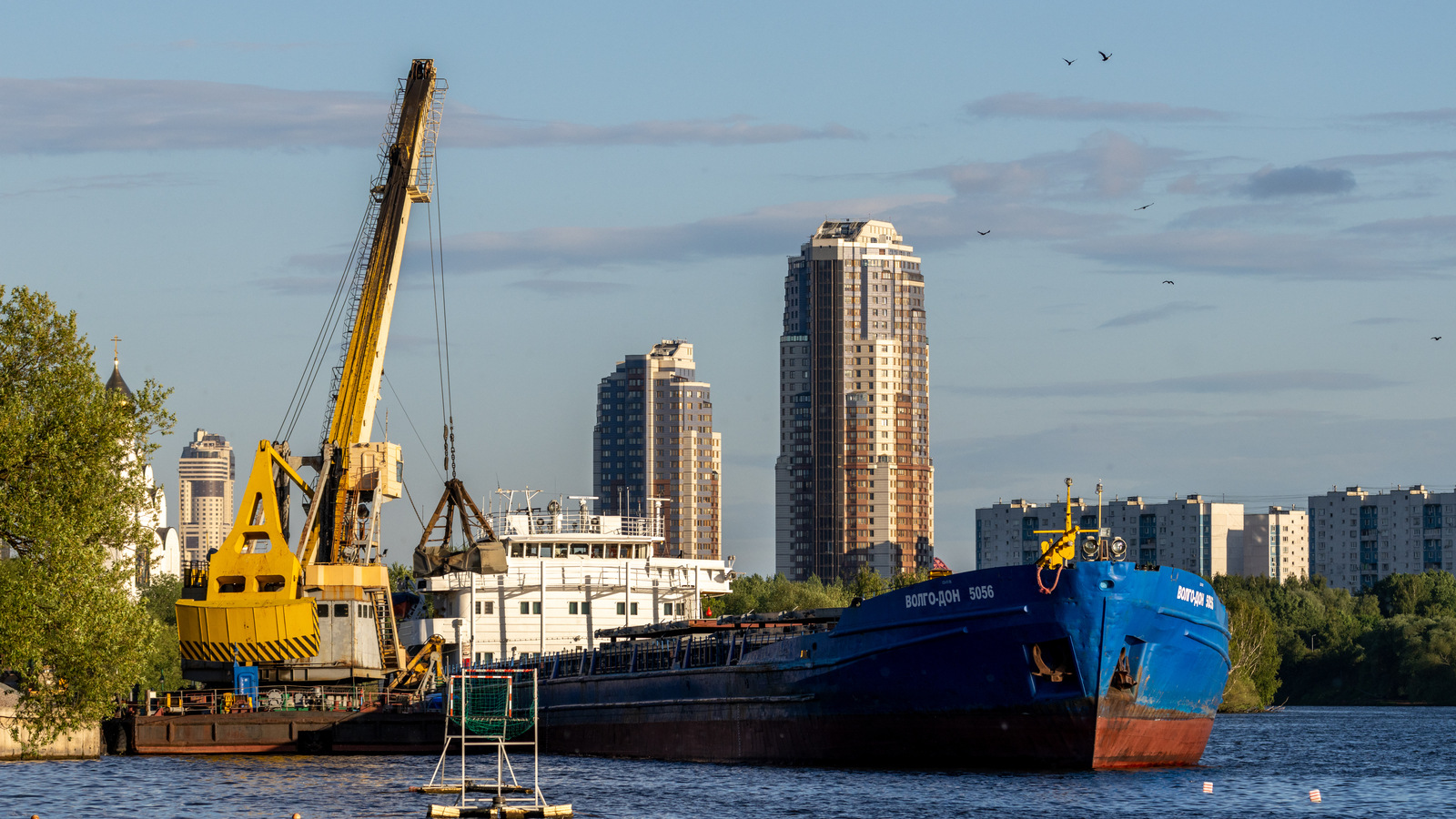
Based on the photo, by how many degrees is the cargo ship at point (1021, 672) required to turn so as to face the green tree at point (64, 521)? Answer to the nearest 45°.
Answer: approximately 135° to its right

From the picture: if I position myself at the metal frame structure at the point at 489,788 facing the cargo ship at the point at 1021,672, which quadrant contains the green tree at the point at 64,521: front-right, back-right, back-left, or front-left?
front-left

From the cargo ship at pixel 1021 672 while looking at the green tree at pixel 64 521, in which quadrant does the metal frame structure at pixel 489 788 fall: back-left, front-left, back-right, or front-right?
front-left

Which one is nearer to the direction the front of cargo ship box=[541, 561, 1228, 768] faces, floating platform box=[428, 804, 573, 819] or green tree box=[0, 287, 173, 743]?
the floating platform

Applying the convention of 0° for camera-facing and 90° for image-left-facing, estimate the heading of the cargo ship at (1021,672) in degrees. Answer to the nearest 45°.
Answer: approximately 315°

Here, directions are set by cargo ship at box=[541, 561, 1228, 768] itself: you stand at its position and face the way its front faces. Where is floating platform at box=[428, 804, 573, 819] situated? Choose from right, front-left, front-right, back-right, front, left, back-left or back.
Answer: right

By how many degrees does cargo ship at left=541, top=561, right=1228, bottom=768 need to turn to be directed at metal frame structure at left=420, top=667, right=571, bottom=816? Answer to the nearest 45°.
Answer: approximately 90° to its right
